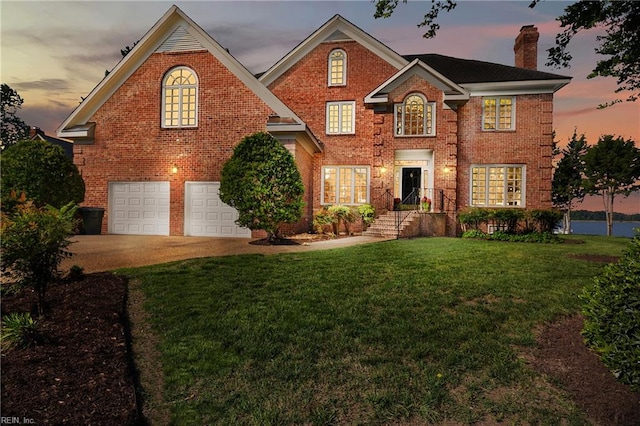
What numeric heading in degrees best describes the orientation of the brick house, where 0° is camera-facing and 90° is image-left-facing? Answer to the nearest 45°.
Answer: approximately 0°

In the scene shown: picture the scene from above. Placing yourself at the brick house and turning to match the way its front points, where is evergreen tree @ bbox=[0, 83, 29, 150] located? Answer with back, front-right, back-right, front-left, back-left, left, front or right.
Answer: back-right

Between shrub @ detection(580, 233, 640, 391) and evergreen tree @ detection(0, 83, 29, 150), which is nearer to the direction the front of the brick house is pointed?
the shrub

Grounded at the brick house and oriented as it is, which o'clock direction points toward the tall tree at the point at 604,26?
The tall tree is roughly at 11 o'clock from the brick house.

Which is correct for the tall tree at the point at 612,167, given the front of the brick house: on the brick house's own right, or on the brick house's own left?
on the brick house's own left

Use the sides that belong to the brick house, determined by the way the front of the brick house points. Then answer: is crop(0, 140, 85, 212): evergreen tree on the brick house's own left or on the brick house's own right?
on the brick house's own right

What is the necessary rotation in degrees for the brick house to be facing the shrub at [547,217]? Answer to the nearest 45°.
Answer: approximately 90° to its left

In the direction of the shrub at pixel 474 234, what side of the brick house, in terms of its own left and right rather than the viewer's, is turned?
left

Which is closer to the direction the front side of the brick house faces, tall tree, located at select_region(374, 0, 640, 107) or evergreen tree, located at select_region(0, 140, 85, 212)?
the tall tree

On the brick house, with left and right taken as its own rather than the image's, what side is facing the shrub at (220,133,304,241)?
front
